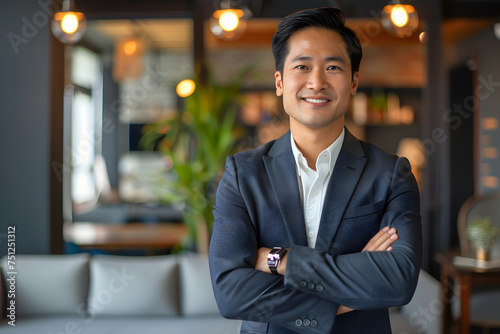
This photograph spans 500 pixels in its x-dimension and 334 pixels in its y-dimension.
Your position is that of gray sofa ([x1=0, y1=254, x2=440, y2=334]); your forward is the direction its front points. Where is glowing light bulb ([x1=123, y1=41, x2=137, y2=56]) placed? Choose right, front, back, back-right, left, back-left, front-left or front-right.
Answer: back

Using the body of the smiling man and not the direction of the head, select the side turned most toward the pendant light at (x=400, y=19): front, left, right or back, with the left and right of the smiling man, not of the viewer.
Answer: back

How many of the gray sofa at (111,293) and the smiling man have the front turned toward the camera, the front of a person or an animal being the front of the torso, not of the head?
2

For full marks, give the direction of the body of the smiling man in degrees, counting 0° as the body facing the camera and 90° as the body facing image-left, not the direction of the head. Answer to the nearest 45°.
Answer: approximately 0°

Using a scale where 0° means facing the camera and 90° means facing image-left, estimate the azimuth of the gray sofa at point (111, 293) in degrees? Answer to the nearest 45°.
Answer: approximately 0°

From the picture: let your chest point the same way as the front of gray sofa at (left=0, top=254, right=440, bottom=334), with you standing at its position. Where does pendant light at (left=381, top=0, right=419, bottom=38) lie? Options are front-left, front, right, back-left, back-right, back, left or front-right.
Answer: left

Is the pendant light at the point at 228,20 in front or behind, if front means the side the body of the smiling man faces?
behind

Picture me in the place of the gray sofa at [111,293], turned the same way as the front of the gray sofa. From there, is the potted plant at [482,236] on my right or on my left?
on my left
